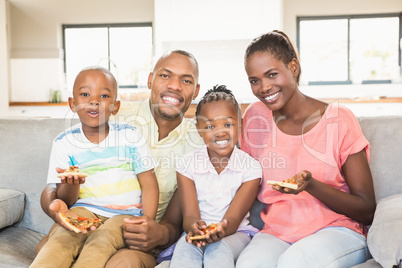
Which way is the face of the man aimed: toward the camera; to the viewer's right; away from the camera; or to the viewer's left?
toward the camera

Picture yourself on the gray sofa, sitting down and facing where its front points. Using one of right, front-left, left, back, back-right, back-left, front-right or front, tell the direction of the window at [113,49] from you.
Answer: back

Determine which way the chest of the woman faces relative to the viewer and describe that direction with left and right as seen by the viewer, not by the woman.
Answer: facing the viewer and to the left of the viewer

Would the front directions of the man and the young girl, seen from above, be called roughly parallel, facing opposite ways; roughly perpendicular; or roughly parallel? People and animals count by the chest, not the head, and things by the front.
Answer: roughly parallel

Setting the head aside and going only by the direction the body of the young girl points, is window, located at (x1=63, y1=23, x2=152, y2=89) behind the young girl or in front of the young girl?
behind

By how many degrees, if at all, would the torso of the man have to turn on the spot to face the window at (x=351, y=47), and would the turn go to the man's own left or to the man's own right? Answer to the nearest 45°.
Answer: approximately 135° to the man's own left

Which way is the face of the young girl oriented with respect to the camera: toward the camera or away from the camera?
toward the camera

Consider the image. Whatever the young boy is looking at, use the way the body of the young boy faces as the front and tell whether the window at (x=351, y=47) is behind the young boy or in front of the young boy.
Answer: behind

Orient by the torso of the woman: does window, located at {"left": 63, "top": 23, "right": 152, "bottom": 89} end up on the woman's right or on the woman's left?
on the woman's right

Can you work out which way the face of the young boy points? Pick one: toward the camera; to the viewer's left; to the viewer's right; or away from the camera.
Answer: toward the camera

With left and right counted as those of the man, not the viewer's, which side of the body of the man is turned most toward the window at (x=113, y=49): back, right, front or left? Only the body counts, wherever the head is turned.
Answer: back

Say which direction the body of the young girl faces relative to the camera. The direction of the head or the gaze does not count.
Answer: toward the camera

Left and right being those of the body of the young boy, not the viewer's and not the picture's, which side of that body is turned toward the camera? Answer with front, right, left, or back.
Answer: front

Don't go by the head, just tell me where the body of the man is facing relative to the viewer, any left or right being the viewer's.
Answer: facing the viewer
